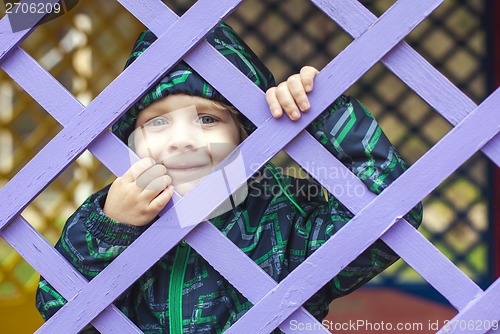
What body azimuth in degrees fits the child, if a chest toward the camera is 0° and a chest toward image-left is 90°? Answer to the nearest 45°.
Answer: approximately 0°
